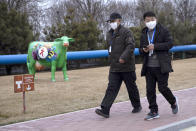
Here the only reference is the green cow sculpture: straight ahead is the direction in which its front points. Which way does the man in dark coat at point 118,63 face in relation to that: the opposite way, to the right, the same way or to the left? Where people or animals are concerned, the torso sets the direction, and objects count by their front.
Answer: to the right

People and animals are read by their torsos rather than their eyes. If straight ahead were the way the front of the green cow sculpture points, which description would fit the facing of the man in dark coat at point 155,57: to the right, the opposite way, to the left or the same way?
to the right

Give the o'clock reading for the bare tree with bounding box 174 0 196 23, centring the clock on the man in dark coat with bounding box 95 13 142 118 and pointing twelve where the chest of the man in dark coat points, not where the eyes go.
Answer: The bare tree is roughly at 5 o'clock from the man in dark coat.

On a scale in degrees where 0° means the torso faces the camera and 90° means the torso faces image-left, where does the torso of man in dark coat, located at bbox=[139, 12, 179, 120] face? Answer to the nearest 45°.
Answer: approximately 45°

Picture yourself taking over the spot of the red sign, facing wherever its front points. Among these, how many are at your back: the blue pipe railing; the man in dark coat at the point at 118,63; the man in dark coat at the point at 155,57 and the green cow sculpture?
2

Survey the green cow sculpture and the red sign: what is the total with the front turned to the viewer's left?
0

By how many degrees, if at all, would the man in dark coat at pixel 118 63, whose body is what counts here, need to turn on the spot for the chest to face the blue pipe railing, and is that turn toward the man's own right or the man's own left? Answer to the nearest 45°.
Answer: approximately 135° to the man's own right

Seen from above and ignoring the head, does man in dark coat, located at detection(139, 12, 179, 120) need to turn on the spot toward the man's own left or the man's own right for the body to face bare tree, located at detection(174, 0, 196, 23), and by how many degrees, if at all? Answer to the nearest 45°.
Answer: approximately 135° to the man's own right

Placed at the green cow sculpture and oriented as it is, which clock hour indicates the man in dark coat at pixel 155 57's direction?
The man in dark coat is roughly at 1 o'clock from the green cow sculpture.
